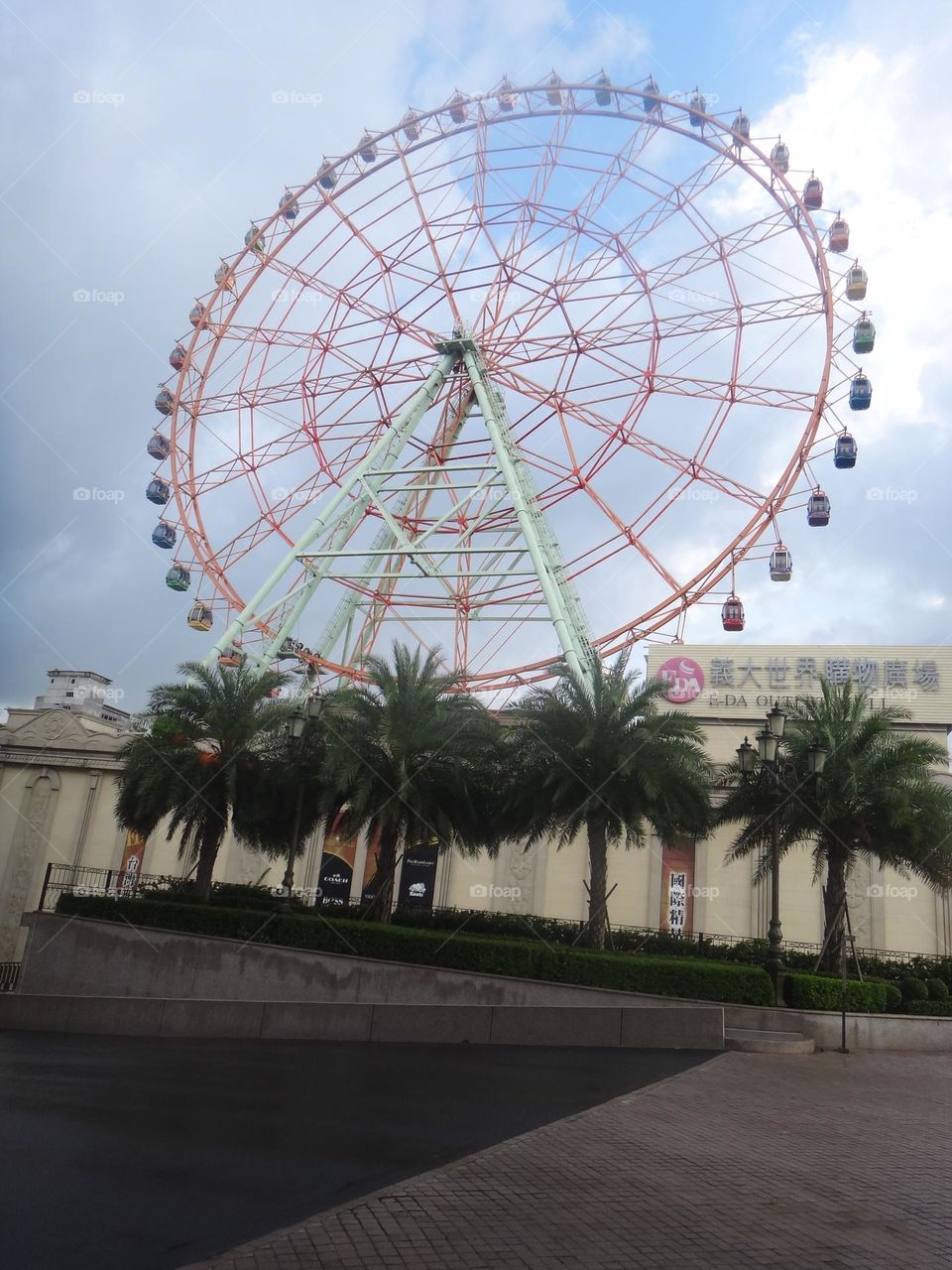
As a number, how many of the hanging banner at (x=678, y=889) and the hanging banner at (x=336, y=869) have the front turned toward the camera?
2

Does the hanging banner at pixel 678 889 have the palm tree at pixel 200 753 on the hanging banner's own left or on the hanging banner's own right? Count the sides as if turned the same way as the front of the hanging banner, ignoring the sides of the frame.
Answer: on the hanging banner's own right

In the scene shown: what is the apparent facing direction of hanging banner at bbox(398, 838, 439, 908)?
toward the camera

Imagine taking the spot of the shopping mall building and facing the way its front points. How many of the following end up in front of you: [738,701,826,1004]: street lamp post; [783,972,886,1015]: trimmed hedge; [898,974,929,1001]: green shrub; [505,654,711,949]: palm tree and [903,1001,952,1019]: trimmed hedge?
5

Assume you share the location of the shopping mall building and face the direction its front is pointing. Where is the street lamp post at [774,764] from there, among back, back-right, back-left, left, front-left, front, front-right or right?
front

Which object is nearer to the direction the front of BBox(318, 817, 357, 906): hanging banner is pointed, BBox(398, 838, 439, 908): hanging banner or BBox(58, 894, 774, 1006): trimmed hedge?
the trimmed hedge

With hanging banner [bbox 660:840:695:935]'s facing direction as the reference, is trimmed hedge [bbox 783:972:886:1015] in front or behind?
in front

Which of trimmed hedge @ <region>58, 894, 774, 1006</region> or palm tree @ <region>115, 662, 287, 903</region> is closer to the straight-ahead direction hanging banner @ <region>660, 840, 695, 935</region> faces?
the trimmed hedge

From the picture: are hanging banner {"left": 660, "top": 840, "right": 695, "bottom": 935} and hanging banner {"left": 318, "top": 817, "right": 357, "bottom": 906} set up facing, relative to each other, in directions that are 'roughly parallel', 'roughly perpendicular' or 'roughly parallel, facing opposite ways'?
roughly parallel

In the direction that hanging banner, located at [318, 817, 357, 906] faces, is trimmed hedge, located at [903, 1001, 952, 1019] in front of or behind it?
in front

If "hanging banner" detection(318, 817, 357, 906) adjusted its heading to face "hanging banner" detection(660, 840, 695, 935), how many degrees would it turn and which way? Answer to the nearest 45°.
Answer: approximately 90° to its left

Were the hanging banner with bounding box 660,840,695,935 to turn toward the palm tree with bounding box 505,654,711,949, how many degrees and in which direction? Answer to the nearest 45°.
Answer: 0° — it already faces it

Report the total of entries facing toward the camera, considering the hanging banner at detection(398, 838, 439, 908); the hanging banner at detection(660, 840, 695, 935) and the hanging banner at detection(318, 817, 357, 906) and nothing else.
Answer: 3

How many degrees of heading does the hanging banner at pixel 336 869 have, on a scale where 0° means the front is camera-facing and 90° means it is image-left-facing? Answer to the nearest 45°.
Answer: approximately 0°

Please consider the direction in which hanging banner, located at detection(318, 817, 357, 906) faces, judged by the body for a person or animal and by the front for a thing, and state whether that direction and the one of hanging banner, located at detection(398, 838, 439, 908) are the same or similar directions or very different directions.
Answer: same or similar directions

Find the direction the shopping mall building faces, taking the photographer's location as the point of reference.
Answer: facing the viewer
